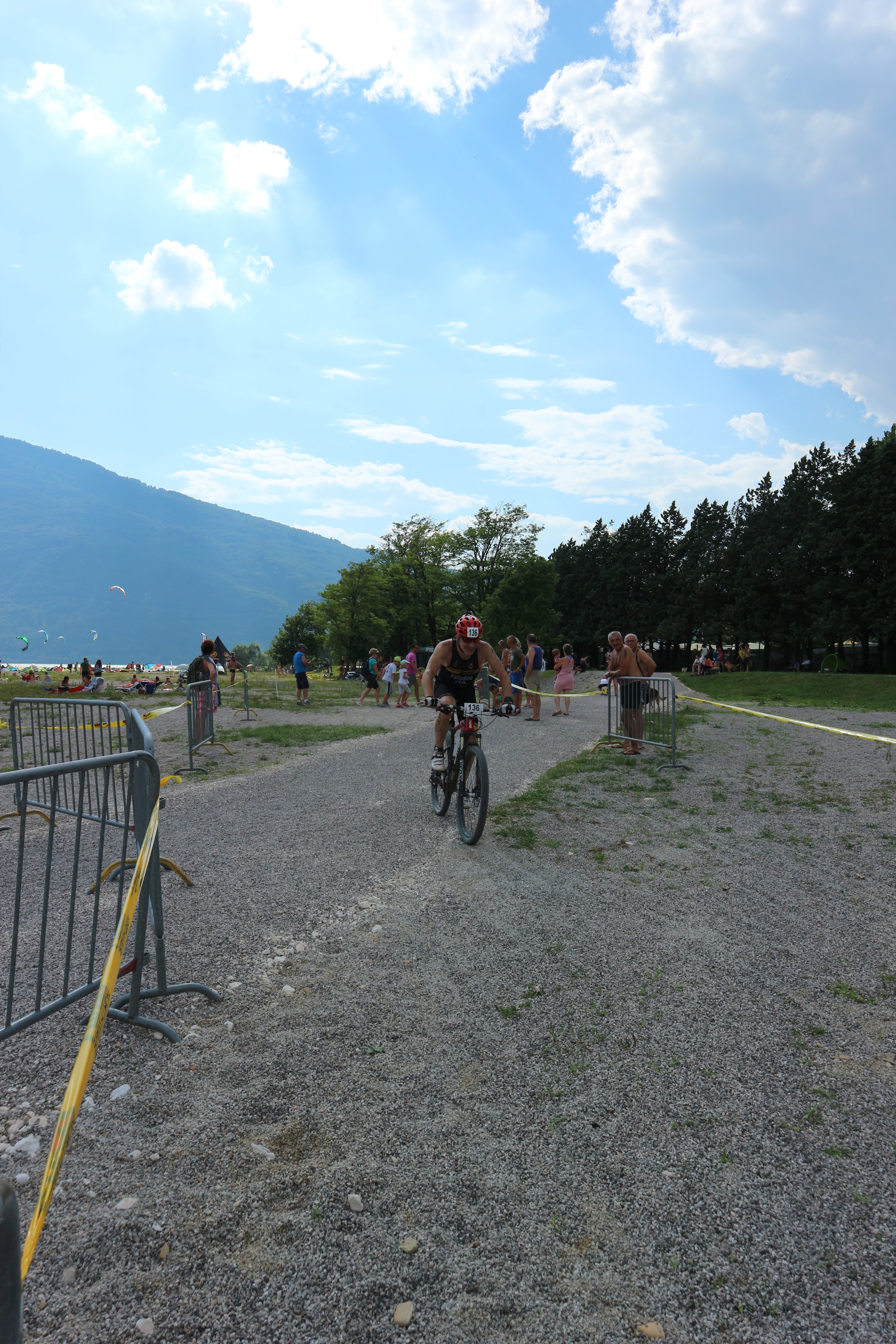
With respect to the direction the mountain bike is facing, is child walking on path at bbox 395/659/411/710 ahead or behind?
behind

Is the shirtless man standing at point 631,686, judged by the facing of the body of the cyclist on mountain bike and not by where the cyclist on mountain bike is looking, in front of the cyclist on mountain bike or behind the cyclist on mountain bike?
behind

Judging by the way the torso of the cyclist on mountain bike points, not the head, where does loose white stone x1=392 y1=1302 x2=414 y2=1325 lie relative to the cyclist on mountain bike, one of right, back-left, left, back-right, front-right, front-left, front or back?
front

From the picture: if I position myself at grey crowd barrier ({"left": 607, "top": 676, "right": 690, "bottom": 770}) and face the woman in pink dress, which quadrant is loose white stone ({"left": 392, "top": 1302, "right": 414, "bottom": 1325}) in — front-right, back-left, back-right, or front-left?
back-left

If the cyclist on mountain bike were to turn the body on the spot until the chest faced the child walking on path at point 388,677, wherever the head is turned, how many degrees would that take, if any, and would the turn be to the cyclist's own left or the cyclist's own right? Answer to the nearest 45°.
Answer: approximately 180°

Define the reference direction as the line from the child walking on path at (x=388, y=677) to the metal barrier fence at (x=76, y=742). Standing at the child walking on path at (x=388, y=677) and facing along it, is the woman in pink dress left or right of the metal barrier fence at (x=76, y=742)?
left

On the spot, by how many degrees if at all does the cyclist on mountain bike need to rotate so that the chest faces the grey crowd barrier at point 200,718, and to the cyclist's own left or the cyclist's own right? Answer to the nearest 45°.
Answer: approximately 135° to the cyclist's own right

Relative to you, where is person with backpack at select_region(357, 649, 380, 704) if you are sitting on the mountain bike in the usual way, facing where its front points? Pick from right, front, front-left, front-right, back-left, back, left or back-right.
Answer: back

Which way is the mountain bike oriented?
toward the camera

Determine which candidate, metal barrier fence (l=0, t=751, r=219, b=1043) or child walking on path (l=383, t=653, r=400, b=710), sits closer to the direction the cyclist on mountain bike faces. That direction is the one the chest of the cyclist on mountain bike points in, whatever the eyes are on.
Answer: the metal barrier fence

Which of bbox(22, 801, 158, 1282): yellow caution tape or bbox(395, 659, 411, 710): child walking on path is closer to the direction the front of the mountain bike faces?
the yellow caution tape

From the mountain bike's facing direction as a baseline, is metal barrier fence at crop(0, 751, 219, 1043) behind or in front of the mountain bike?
in front

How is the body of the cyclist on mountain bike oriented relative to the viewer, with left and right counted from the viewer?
facing the viewer
